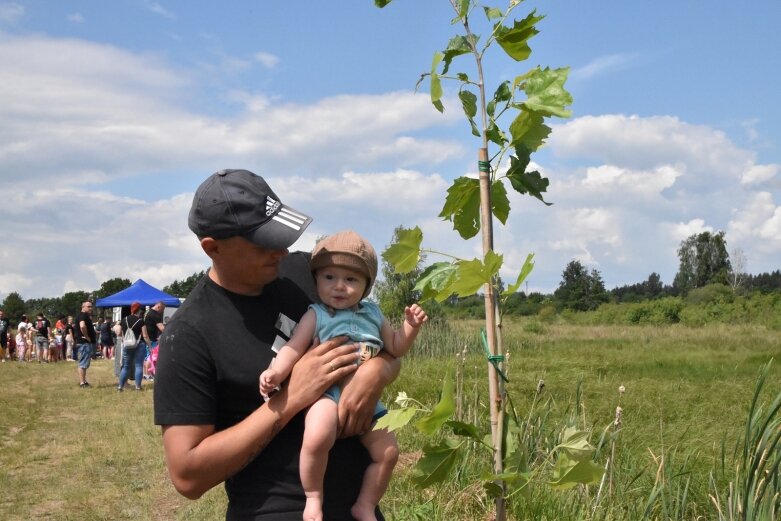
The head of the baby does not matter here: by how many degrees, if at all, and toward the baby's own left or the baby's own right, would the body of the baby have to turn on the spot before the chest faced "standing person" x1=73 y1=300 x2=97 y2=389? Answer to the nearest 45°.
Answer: approximately 180°

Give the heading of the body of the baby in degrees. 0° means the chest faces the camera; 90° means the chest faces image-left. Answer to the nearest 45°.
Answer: approximately 0°
